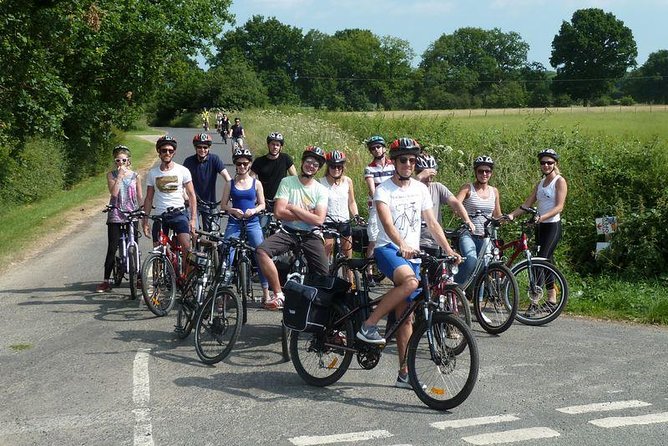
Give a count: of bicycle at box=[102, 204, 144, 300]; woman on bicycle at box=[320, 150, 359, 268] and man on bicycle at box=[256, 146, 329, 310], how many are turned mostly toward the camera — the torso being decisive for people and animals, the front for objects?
3

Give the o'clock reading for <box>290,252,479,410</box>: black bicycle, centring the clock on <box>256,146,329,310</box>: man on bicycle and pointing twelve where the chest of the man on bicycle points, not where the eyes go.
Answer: The black bicycle is roughly at 11 o'clock from the man on bicycle.

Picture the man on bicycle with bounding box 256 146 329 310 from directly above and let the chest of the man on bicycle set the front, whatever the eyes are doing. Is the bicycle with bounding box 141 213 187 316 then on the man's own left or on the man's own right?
on the man's own right

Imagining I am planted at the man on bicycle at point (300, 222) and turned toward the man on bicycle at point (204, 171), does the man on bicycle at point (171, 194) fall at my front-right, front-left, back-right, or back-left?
front-left

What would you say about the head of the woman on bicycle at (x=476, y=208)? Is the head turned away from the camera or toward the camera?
toward the camera

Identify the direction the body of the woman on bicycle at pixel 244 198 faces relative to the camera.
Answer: toward the camera

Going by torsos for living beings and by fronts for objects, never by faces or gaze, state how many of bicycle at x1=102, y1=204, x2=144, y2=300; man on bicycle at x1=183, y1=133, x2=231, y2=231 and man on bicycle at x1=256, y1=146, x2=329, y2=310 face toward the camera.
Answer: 3

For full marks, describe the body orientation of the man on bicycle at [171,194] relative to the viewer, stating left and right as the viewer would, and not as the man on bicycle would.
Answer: facing the viewer

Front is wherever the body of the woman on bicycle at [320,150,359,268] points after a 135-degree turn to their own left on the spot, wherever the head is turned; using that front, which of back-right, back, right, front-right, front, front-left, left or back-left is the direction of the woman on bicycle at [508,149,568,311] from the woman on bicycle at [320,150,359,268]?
front-right

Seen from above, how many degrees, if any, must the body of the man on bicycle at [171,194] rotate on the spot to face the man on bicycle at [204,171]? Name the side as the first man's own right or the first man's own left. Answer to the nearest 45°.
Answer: approximately 135° to the first man's own left

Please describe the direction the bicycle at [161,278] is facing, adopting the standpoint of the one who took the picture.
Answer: facing the viewer and to the left of the viewer

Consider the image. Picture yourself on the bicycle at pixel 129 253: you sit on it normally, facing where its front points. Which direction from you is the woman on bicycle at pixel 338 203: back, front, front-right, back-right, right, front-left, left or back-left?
front-left

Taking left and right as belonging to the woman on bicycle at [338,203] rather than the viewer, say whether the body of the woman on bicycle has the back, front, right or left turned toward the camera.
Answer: front

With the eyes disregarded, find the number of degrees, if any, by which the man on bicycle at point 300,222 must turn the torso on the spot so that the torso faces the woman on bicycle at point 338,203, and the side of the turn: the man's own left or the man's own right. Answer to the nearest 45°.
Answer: approximately 180°

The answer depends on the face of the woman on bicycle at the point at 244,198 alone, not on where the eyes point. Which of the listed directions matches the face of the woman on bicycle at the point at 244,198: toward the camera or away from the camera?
toward the camera

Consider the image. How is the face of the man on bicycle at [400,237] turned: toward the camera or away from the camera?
toward the camera

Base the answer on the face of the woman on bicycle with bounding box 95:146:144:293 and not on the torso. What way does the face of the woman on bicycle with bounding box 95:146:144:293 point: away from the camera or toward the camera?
toward the camera
